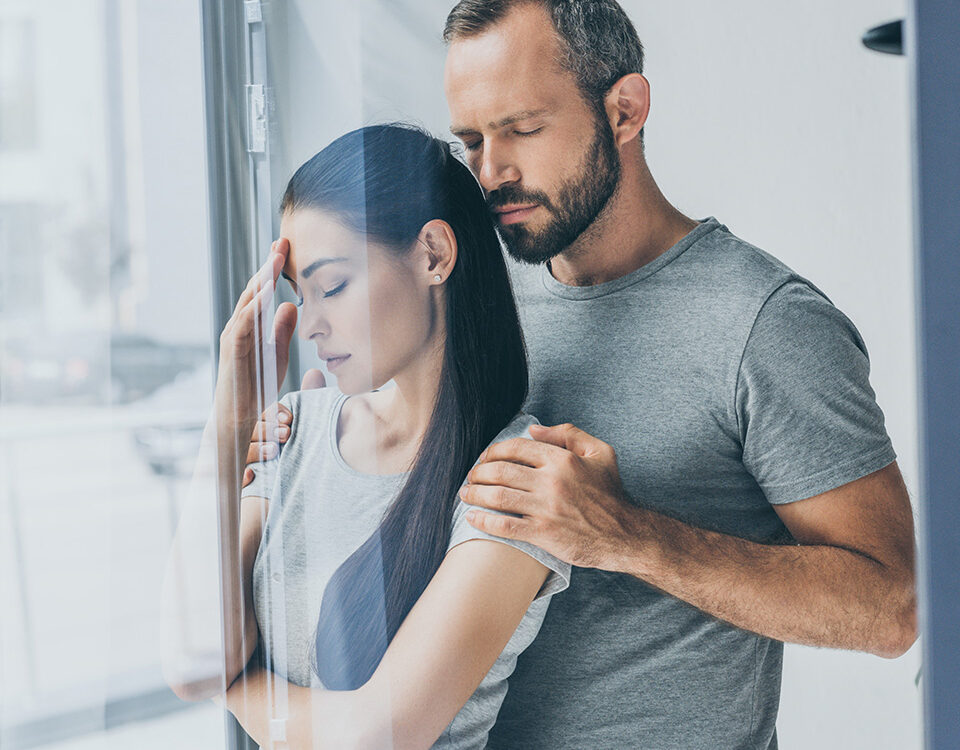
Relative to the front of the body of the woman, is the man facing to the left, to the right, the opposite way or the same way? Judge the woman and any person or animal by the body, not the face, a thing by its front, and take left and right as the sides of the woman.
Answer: the same way

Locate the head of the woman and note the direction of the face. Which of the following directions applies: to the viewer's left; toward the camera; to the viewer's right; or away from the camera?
to the viewer's left

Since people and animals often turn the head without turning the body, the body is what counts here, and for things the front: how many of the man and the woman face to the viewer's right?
0

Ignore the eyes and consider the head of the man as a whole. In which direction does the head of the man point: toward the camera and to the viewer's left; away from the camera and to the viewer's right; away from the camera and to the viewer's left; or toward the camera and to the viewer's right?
toward the camera and to the viewer's left

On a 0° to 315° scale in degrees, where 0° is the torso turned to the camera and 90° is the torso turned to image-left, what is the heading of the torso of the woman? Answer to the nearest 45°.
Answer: approximately 45°
